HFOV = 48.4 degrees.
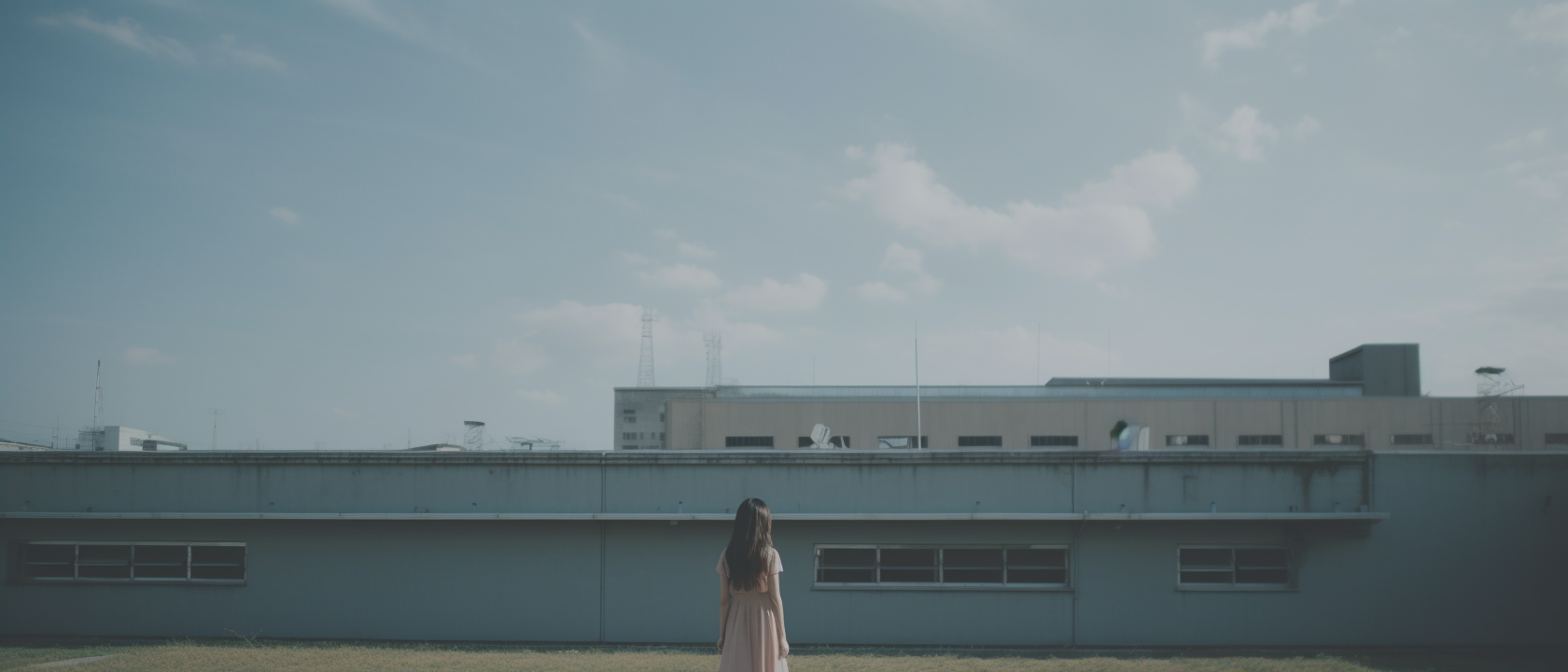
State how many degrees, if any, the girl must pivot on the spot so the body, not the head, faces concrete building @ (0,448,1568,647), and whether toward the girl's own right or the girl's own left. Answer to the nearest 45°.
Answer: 0° — they already face it

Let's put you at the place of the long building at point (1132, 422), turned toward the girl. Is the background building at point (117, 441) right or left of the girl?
right

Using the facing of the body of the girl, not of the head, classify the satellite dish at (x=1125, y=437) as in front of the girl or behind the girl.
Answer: in front

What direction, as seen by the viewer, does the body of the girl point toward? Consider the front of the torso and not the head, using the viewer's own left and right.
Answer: facing away from the viewer

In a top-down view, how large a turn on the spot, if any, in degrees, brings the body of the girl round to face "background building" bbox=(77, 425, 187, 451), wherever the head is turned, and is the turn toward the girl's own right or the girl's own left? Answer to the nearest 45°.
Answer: approximately 45° to the girl's own left

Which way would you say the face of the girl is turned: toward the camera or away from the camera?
away from the camera
